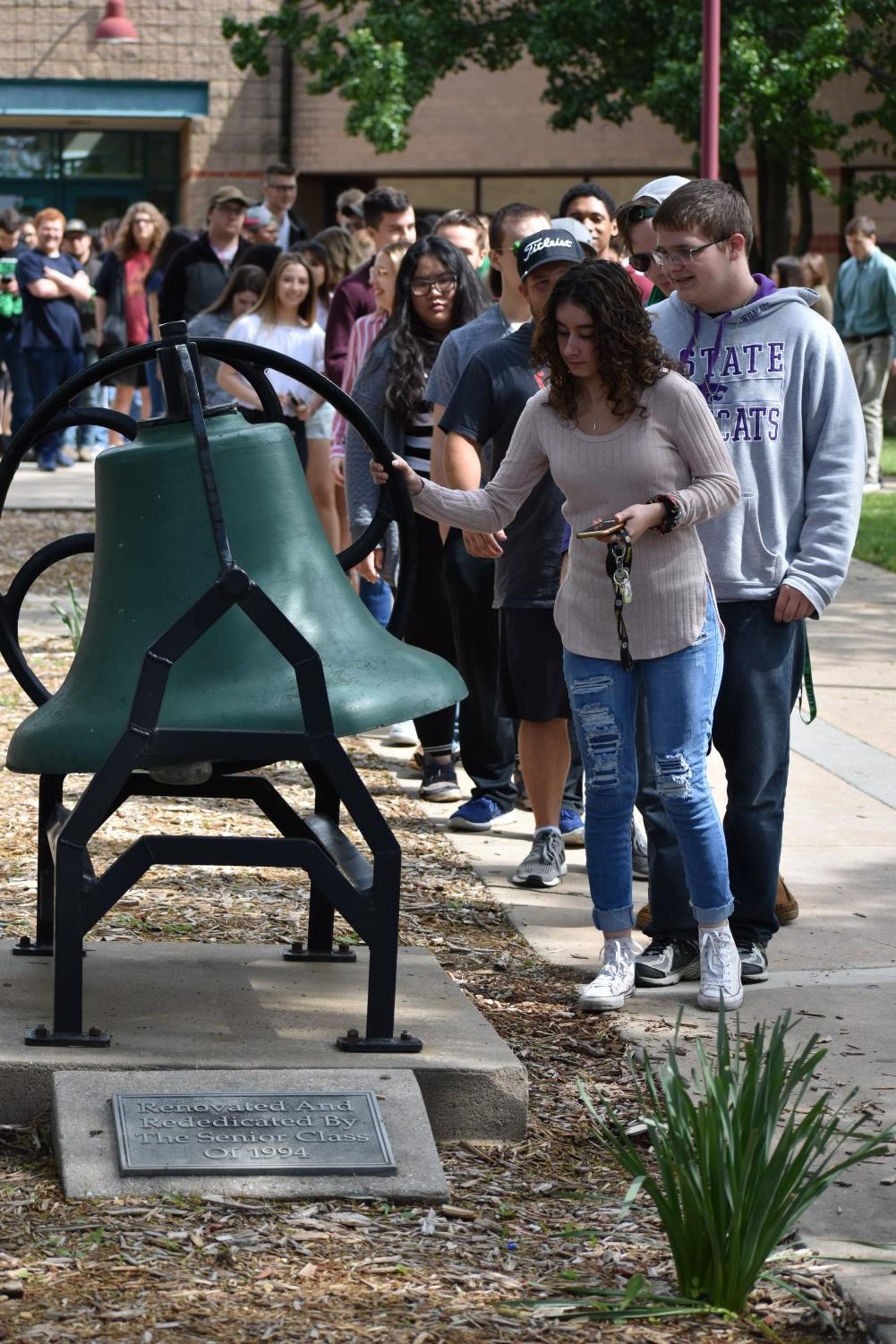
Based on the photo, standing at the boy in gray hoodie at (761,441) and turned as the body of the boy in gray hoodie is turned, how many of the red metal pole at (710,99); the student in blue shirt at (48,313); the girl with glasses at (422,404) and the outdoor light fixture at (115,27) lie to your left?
0

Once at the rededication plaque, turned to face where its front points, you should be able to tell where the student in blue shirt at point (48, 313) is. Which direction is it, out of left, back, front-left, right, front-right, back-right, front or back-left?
back

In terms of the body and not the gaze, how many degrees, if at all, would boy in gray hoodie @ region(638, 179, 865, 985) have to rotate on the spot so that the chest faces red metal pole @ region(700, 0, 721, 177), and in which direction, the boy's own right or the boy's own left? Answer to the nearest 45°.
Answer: approximately 135° to the boy's own right

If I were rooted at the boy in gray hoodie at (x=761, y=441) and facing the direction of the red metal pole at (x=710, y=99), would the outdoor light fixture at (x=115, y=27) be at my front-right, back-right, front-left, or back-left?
front-left

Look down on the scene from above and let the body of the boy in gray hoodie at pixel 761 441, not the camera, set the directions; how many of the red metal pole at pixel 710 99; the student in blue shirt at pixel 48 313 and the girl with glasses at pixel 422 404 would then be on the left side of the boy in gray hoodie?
0

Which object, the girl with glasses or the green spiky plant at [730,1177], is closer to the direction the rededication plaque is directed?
the green spiky plant

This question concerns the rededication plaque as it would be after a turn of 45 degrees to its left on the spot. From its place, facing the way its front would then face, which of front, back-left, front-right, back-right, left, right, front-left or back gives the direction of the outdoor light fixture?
back-left

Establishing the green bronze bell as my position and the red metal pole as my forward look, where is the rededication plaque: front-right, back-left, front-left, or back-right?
back-right

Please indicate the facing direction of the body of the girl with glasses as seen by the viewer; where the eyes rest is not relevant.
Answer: toward the camera

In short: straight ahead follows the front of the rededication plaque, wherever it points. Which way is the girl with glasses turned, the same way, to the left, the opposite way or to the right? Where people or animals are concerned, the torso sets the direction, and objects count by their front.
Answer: the same way

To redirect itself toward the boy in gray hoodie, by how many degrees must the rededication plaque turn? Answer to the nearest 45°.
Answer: approximately 135° to its left

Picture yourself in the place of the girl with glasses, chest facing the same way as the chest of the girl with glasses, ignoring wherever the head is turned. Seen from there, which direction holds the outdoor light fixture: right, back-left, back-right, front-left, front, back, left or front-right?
back

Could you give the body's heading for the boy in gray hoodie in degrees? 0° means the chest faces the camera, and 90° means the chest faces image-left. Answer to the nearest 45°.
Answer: approximately 45°

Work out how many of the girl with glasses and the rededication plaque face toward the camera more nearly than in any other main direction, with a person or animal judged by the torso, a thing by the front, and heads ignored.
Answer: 2

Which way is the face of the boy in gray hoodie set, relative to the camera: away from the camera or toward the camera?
toward the camera

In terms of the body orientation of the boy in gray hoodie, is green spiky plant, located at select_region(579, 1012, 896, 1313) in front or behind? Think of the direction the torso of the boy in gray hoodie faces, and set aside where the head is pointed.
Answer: in front

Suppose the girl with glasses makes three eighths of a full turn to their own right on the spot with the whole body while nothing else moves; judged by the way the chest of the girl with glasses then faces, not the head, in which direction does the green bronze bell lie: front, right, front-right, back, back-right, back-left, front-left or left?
back-left

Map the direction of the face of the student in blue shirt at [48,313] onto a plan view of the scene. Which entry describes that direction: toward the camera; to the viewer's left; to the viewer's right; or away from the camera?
toward the camera
